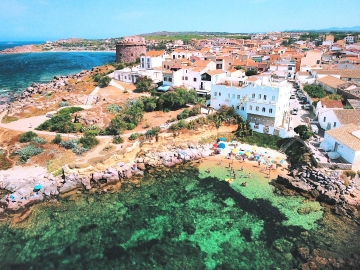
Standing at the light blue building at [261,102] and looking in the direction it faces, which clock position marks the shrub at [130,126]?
The shrub is roughly at 1 o'clock from the light blue building.

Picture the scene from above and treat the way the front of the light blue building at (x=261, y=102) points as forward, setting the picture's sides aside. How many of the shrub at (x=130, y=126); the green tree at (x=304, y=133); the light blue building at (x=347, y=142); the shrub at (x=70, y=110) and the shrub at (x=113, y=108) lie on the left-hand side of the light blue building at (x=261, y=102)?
2

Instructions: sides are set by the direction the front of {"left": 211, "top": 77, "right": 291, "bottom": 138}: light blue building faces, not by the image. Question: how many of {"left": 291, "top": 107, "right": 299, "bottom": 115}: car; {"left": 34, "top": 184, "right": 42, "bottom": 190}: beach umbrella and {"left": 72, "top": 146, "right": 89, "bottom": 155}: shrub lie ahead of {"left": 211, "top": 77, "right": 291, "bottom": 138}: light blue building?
2

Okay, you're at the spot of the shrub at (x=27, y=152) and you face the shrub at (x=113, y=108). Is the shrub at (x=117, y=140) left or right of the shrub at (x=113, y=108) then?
right

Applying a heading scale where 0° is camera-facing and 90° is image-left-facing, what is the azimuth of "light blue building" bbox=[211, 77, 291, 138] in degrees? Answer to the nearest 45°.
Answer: approximately 45°

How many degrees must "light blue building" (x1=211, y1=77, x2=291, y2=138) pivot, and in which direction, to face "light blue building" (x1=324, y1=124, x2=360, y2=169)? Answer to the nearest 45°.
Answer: approximately 90° to its left

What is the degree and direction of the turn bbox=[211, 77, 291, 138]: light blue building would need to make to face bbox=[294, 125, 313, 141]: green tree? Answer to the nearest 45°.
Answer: approximately 90° to its left
